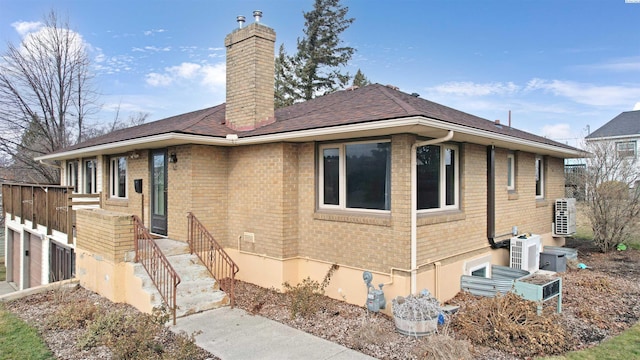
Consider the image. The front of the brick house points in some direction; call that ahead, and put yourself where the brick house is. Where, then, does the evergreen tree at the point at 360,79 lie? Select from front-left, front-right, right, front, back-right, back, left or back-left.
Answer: back-right

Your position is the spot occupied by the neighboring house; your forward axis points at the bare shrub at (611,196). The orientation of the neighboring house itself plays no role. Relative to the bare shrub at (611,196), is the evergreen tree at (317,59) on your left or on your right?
right

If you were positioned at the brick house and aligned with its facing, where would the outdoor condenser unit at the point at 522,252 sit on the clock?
The outdoor condenser unit is roughly at 9 o'clock from the brick house.

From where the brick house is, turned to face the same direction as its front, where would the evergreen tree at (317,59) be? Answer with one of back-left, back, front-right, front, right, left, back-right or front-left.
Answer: back-right

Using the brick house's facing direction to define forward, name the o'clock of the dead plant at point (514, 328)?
The dead plant is roughly at 9 o'clock from the brick house.

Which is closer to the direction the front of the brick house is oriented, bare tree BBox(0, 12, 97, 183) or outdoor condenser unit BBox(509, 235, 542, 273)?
the bare tree

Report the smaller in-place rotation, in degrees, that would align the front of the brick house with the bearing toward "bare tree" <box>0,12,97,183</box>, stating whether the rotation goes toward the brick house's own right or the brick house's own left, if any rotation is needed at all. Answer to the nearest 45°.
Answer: approximately 90° to the brick house's own right

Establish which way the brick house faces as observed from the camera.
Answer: facing the viewer and to the left of the viewer

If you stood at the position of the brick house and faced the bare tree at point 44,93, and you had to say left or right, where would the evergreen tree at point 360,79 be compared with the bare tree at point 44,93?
right

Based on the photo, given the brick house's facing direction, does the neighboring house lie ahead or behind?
behind
